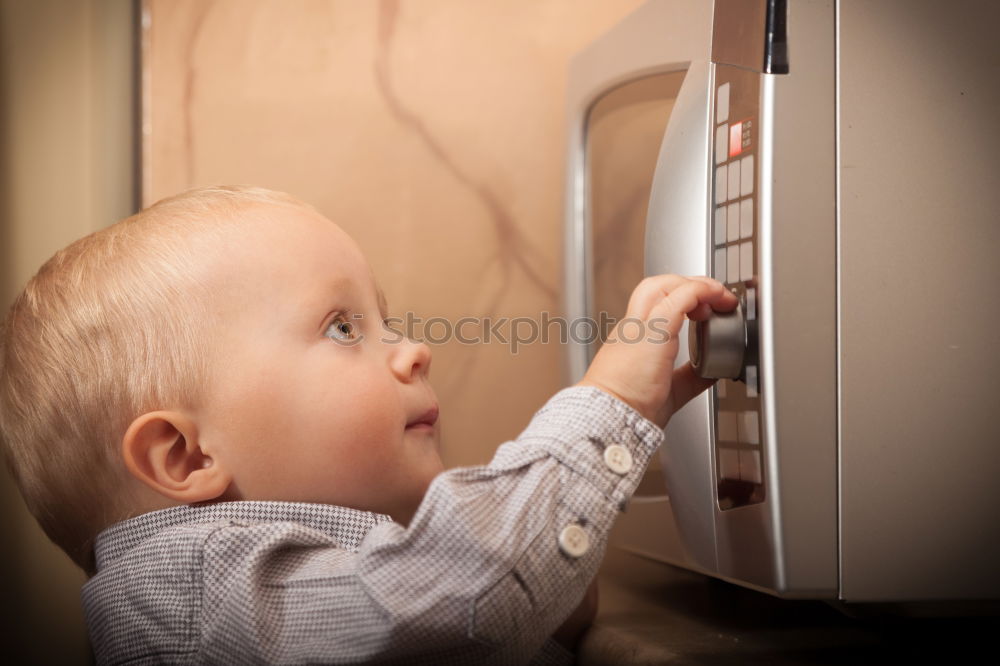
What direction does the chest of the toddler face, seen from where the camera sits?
to the viewer's right

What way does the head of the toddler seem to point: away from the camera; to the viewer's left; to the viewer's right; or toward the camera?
to the viewer's right
